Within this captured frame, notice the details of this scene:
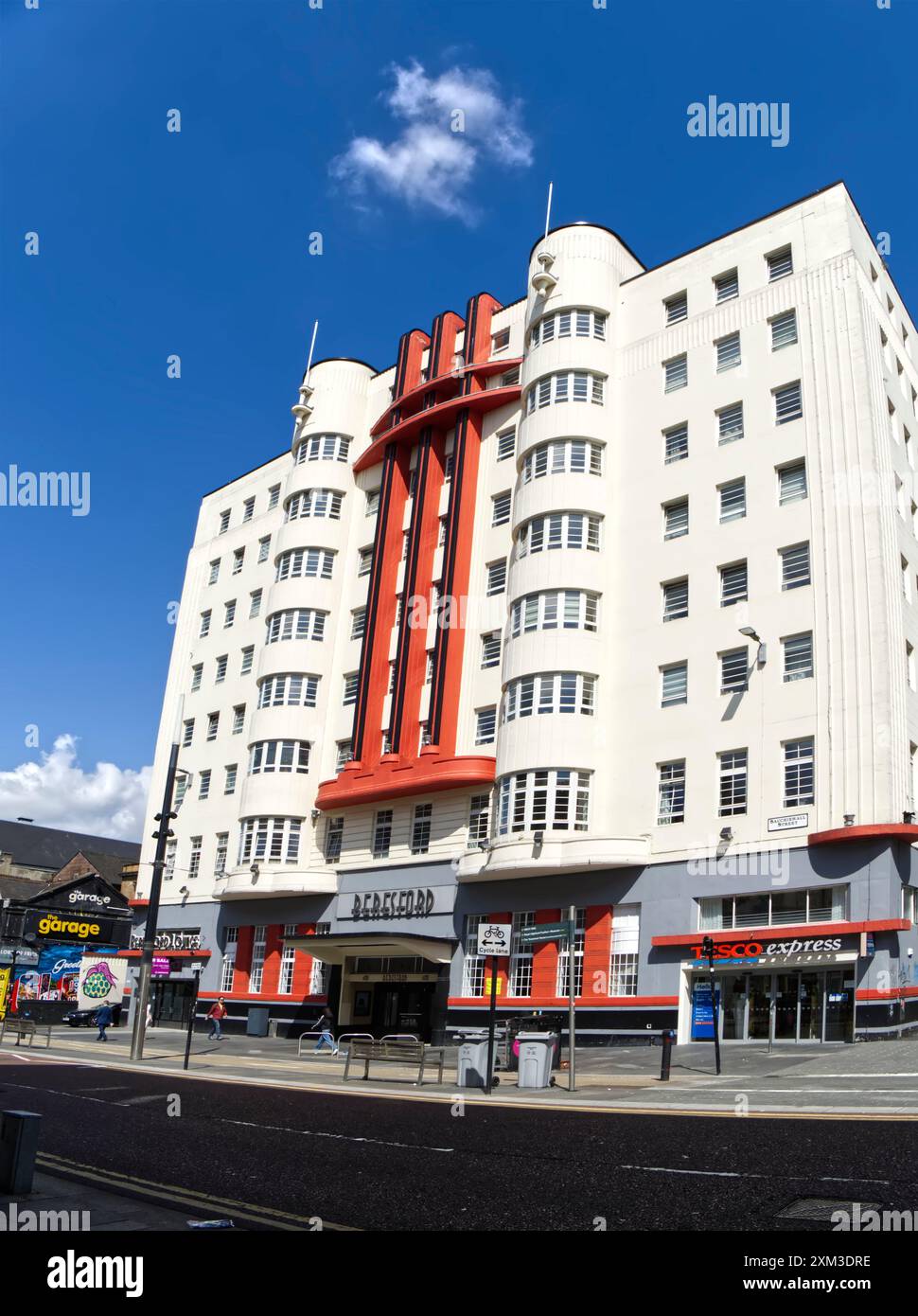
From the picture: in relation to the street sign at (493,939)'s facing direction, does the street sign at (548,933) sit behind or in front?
behind

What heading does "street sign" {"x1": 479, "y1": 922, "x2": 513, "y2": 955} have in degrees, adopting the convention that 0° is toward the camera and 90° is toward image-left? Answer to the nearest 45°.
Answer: approximately 0°

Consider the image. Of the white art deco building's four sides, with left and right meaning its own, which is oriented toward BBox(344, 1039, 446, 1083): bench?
front

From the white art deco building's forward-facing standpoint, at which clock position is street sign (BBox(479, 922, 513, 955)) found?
The street sign is roughly at 11 o'clock from the white art deco building.
